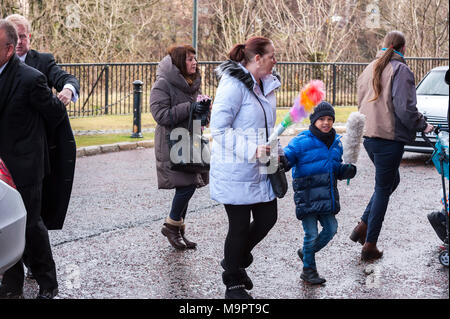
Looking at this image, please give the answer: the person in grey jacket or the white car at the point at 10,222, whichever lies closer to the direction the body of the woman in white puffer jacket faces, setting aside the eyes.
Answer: the person in grey jacket

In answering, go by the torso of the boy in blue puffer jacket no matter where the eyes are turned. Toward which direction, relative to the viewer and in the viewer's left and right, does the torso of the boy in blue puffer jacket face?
facing the viewer and to the right of the viewer

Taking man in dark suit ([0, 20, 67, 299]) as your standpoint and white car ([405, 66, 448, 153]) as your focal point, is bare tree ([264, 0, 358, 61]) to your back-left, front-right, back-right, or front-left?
front-left

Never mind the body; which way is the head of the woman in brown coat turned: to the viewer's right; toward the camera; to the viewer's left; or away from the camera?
to the viewer's right

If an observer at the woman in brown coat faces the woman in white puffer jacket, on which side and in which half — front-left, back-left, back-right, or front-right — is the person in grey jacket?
front-left

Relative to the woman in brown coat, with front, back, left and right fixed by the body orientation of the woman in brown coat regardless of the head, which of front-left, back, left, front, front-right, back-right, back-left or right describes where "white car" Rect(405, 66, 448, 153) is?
front-left

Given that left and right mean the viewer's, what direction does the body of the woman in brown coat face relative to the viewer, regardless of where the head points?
facing to the right of the viewer
